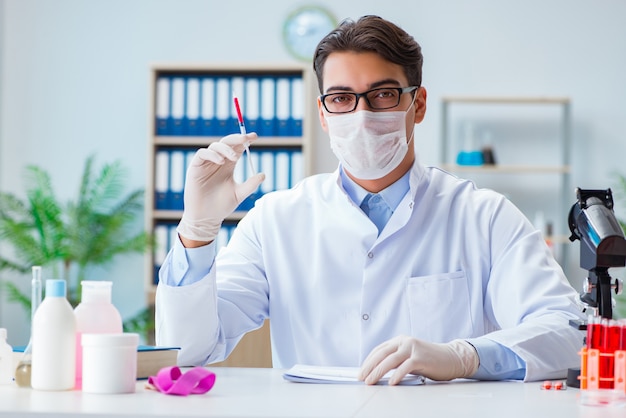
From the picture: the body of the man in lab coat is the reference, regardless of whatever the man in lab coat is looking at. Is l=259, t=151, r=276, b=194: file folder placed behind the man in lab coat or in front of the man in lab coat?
behind

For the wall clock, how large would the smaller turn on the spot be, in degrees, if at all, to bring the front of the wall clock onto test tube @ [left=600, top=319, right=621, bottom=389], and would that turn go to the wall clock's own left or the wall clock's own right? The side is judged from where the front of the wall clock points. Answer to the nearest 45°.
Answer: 0° — it already faces it

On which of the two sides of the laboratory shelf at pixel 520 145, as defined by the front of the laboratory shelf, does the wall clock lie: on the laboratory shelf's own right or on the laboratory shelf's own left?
on the laboratory shelf's own right

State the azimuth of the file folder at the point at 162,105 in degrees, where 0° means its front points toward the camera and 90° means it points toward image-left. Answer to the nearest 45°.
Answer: approximately 0°

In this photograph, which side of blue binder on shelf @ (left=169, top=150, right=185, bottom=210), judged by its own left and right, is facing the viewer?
front

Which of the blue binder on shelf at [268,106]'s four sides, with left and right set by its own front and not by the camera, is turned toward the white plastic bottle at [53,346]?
front

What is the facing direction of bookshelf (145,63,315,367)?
toward the camera

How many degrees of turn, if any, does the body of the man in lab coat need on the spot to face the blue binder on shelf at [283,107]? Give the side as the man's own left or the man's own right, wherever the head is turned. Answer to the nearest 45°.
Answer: approximately 180°

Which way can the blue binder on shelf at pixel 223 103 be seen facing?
toward the camera

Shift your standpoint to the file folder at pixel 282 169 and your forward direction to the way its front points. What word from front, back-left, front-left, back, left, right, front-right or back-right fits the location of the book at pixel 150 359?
front
